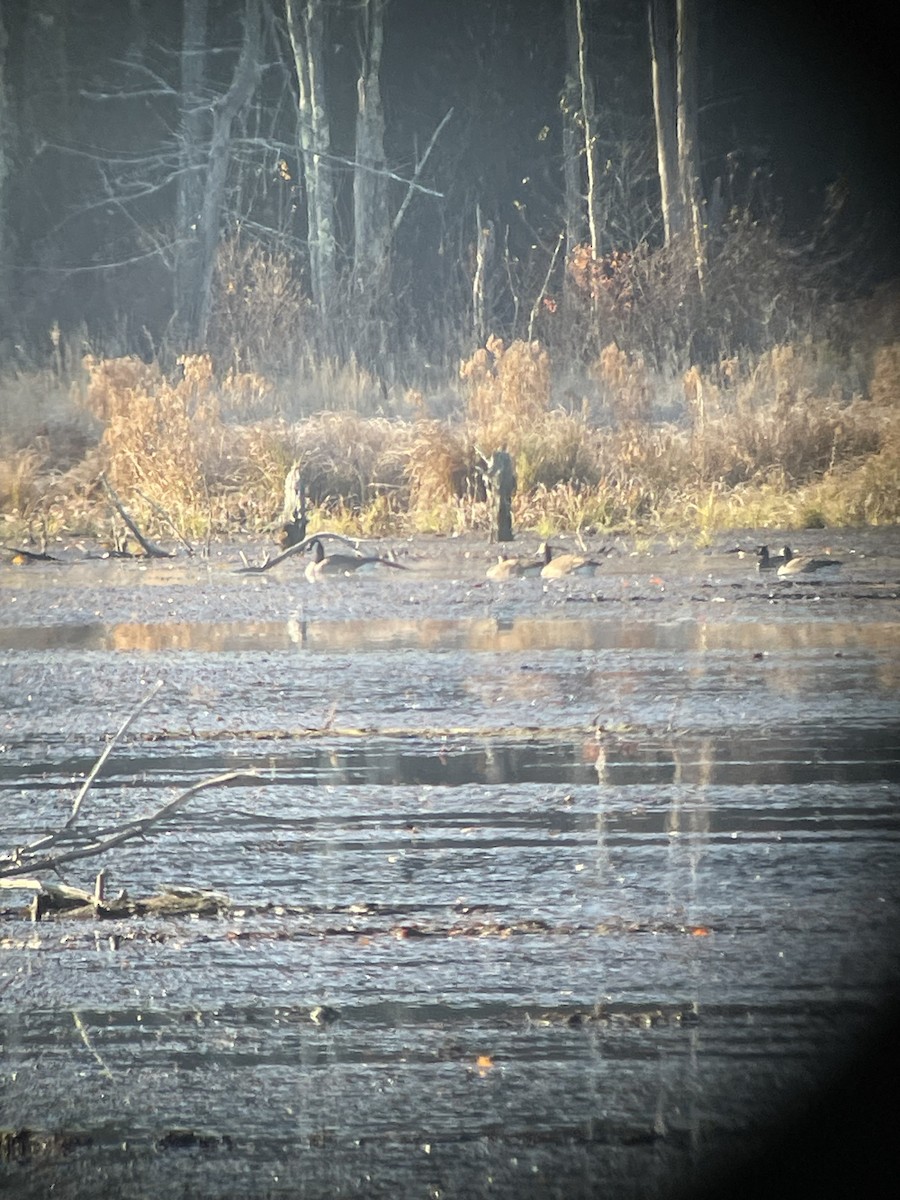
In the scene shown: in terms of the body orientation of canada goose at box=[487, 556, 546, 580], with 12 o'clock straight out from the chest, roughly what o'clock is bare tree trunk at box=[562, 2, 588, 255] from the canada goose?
The bare tree trunk is roughly at 3 o'clock from the canada goose.

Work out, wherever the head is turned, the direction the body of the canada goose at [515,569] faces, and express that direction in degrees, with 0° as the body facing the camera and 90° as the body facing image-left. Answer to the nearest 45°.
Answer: approximately 90°

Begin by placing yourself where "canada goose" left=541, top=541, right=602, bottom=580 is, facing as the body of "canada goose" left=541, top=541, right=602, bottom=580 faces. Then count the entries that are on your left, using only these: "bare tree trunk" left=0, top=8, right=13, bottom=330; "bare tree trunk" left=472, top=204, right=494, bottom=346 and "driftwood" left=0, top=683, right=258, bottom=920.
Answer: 1

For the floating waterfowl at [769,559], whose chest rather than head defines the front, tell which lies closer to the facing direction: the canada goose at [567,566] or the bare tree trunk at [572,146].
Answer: the canada goose

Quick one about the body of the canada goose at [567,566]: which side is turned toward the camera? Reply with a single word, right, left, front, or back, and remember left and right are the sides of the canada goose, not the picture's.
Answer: left

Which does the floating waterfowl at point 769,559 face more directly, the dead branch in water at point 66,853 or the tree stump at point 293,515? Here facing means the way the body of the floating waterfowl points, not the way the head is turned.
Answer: the tree stump

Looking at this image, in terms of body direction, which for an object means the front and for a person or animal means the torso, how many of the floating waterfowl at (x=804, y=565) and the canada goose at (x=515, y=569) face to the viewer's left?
2

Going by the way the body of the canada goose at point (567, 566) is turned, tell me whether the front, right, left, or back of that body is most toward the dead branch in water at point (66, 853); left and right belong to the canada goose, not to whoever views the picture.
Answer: left

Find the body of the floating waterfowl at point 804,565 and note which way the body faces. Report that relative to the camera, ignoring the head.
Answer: to the viewer's left

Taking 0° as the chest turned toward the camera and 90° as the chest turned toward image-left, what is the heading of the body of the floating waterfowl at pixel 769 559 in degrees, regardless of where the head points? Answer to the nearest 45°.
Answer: approximately 90°

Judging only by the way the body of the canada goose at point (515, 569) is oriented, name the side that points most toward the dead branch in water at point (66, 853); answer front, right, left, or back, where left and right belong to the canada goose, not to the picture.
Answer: left

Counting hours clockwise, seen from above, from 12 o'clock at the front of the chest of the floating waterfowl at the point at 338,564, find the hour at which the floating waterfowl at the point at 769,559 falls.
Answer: the floating waterfowl at the point at 769,559 is roughly at 6 o'clock from the floating waterfowl at the point at 338,564.

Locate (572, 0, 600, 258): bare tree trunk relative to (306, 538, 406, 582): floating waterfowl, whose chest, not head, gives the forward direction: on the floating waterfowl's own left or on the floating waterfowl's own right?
on the floating waterfowl's own right
